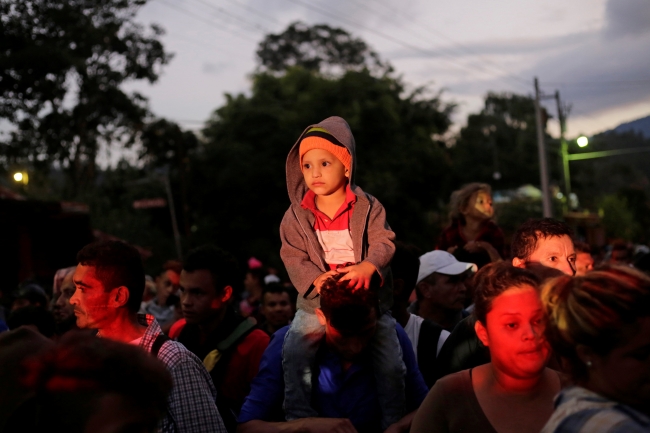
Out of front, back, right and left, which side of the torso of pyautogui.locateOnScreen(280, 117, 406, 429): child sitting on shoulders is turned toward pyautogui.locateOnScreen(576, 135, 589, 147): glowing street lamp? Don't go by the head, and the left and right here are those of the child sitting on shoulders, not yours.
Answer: back

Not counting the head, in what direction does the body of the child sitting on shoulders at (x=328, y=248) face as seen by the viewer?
toward the camera

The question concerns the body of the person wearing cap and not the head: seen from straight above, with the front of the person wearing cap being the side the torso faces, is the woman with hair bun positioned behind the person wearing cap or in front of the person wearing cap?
in front

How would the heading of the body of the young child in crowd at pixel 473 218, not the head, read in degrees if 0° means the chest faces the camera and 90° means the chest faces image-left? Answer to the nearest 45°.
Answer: approximately 315°

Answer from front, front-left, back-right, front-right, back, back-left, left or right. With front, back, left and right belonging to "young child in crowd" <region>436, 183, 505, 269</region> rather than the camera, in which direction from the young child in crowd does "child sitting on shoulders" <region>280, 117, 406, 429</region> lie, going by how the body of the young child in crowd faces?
front-right

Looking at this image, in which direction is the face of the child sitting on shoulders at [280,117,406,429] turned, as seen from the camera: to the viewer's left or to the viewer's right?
to the viewer's left

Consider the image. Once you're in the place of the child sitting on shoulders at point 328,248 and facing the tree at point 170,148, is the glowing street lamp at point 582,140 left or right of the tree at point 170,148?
right
